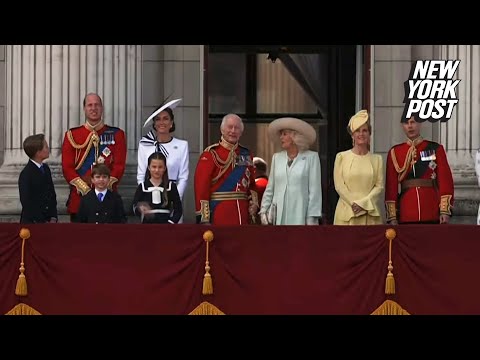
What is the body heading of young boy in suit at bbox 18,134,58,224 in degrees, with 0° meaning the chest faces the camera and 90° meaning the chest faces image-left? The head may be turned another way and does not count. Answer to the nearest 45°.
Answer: approximately 315°

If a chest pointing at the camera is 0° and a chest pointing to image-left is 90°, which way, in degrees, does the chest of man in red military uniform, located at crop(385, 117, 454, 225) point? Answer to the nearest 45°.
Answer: approximately 0°

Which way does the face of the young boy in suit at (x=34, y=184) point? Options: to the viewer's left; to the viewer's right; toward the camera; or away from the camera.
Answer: to the viewer's right

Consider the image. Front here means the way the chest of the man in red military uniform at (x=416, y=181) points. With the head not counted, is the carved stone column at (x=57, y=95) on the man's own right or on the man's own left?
on the man's own right

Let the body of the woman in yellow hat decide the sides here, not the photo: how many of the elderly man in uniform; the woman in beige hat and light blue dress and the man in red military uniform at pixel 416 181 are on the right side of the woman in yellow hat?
2

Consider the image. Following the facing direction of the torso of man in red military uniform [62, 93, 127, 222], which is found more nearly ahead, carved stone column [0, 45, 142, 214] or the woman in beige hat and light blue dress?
the woman in beige hat and light blue dress

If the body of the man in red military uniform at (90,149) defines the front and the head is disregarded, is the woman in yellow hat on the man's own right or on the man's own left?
on the man's own left
